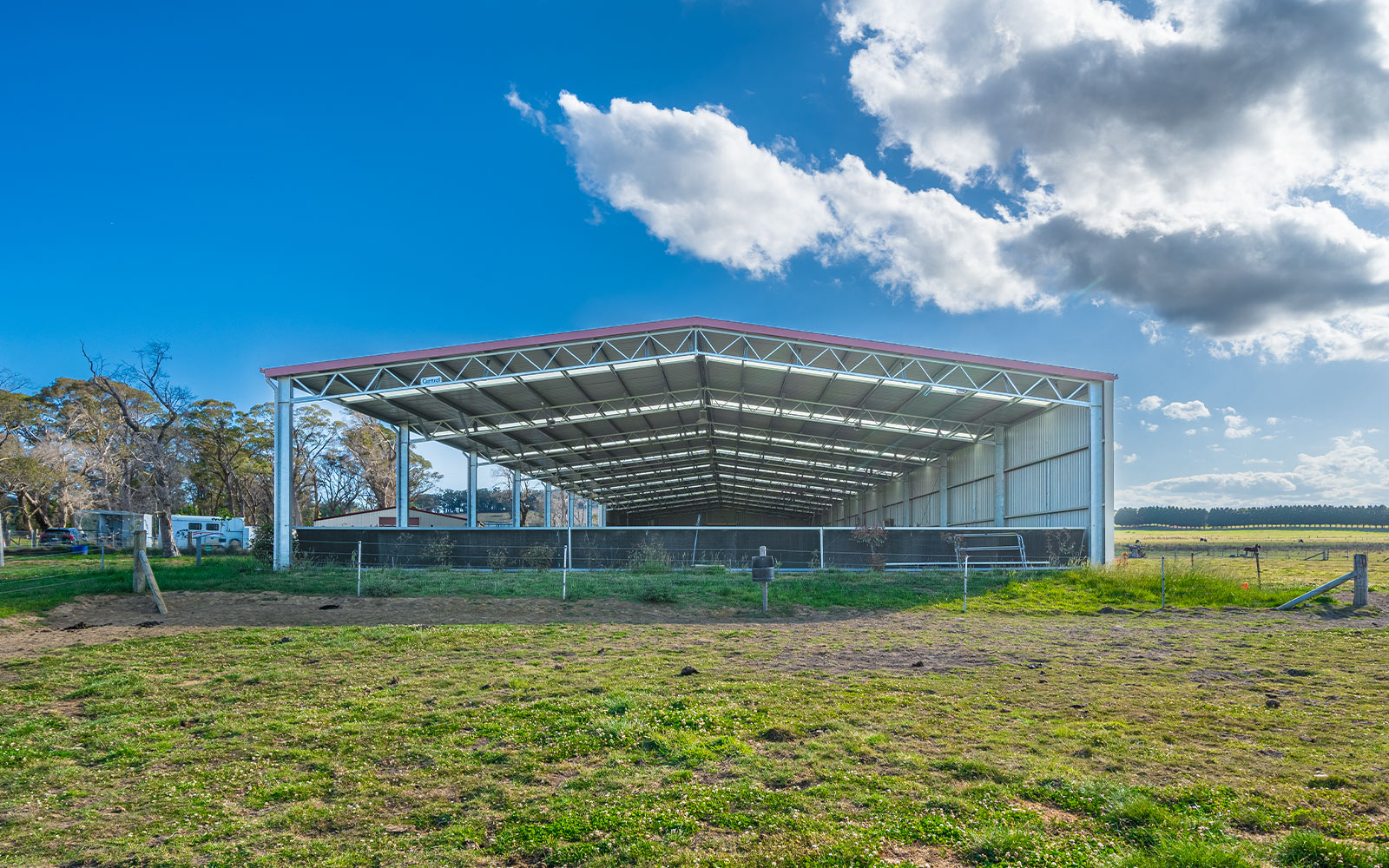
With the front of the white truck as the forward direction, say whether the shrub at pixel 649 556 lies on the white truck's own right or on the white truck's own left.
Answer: on the white truck's own right

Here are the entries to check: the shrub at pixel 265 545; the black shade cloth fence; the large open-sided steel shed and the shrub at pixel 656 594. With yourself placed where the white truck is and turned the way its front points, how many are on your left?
0

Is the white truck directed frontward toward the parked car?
no

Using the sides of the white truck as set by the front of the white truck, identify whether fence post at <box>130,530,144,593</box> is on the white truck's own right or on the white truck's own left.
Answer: on the white truck's own right

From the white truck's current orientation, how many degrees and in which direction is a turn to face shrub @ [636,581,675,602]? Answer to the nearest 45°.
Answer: approximately 90° to its right

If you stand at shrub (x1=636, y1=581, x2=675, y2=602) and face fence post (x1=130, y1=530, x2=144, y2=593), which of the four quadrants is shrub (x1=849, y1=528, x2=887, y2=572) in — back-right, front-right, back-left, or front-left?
back-right

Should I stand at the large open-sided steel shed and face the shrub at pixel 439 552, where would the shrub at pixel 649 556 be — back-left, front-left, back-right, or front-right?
front-left

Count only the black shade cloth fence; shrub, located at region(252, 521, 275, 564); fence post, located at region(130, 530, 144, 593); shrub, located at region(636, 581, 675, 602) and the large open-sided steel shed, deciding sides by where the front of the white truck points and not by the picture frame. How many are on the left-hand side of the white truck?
0

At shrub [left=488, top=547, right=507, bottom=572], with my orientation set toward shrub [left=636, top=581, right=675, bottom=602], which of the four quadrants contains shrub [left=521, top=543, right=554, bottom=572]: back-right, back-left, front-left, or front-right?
front-left

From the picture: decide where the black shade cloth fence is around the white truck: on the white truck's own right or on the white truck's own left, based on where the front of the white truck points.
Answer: on the white truck's own right

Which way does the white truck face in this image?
to the viewer's right
